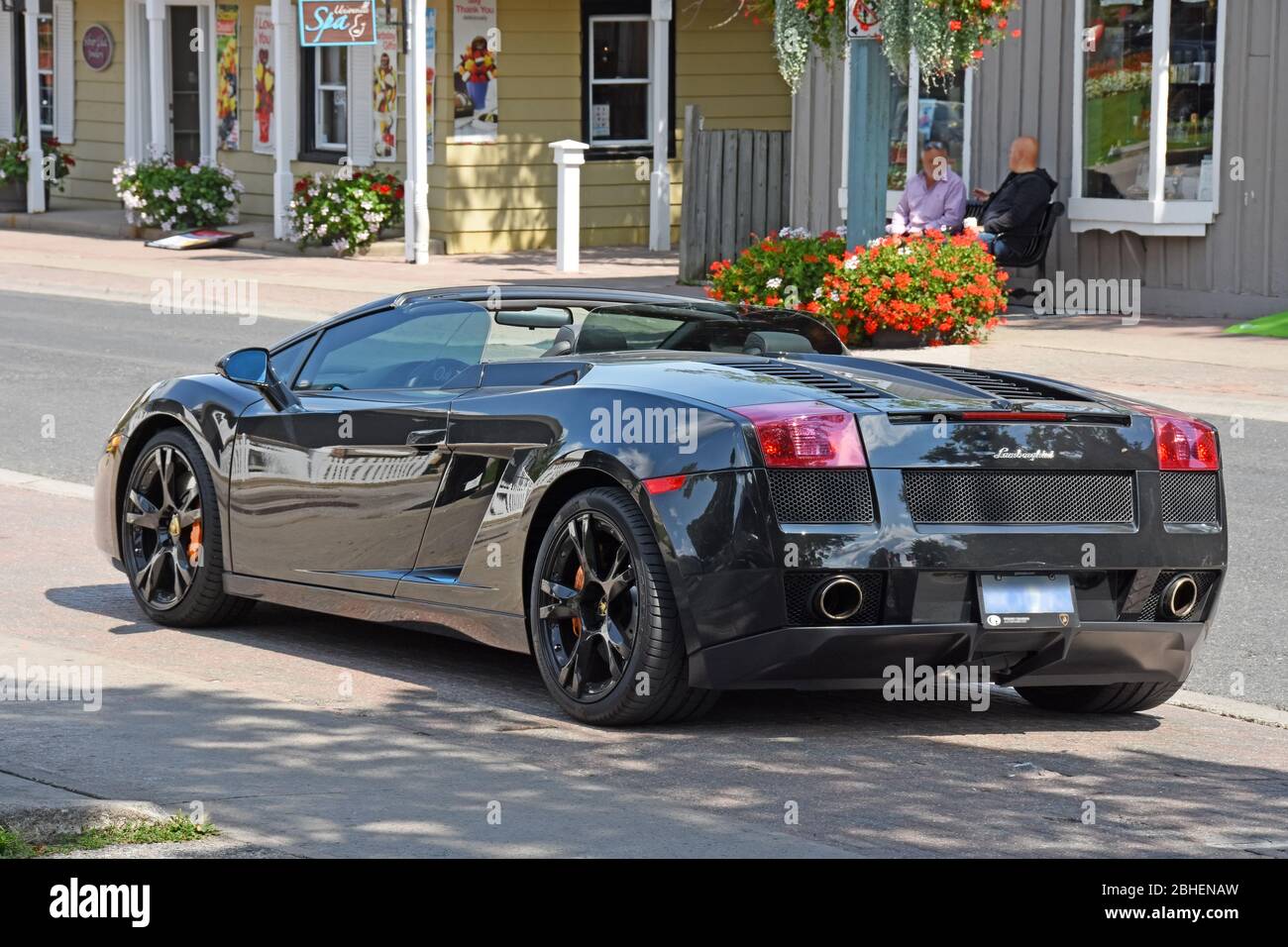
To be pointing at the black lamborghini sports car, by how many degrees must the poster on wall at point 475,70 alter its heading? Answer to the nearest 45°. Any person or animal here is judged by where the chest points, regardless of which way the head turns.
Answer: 0° — it already faces it

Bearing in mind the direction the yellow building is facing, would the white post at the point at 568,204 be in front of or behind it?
in front

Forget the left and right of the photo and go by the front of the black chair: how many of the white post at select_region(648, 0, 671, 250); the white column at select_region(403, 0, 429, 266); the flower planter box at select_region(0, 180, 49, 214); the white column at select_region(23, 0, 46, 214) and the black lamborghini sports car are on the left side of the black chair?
1

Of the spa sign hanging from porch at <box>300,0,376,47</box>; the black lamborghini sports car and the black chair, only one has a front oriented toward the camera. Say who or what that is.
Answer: the spa sign hanging from porch

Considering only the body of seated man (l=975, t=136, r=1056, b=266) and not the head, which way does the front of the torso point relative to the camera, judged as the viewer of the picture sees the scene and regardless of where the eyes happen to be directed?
to the viewer's left

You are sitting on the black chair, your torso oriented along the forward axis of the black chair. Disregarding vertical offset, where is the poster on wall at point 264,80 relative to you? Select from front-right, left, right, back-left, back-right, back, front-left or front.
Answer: front-right

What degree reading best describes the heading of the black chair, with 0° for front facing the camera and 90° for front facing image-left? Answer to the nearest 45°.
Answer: approximately 90°

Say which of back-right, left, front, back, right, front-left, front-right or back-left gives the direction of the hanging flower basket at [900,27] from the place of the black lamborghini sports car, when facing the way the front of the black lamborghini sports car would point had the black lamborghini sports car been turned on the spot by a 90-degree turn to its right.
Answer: front-left

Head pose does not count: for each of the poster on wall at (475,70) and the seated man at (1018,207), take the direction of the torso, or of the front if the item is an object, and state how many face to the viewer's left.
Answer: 1

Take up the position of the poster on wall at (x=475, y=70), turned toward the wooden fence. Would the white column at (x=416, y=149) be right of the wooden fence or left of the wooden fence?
right

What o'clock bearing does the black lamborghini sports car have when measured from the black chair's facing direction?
The black lamborghini sports car is roughly at 9 o'clock from the black chair.

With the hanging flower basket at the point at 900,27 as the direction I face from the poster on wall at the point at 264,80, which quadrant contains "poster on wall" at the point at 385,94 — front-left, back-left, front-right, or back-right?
front-left

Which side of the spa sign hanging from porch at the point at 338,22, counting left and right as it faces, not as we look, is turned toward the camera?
front

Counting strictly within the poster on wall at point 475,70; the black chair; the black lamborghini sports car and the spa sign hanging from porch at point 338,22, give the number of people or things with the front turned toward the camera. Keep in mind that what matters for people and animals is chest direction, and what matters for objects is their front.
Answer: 2

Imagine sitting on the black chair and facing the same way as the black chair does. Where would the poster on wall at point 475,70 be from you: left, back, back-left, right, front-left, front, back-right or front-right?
front-right

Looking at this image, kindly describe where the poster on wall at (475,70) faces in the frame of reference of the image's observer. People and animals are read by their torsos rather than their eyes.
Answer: facing the viewer
